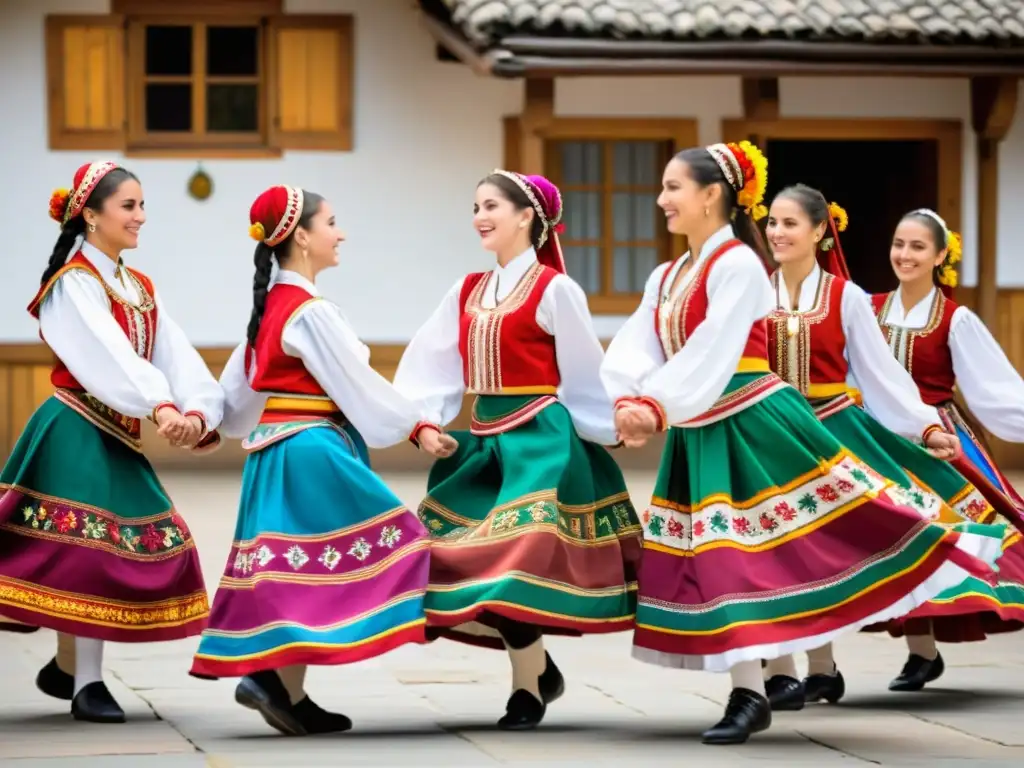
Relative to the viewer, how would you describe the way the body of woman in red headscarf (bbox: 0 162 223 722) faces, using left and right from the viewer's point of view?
facing the viewer and to the right of the viewer

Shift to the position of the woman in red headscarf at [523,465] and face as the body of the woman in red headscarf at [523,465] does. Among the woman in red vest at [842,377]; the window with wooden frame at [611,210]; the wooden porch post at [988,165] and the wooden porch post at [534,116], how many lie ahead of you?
0

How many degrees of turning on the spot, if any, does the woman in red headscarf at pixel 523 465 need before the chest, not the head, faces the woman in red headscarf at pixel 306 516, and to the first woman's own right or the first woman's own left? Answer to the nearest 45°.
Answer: approximately 45° to the first woman's own right

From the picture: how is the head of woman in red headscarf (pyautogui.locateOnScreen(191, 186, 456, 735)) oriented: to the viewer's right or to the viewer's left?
to the viewer's right

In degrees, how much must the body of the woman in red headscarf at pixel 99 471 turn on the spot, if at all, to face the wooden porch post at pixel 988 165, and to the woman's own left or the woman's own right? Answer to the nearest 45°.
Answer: approximately 90° to the woman's own left

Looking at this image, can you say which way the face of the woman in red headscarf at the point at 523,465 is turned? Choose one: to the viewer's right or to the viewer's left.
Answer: to the viewer's left

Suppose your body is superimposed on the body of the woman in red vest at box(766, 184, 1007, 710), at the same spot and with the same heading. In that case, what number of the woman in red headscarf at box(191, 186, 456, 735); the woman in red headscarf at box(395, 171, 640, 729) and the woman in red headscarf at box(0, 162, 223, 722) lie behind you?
0

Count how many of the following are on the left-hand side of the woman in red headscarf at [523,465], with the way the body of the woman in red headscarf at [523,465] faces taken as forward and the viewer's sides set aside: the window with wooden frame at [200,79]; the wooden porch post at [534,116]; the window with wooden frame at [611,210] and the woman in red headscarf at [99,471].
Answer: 0

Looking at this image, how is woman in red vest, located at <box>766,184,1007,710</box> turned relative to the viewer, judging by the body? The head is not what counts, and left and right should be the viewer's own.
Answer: facing the viewer and to the left of the viewer

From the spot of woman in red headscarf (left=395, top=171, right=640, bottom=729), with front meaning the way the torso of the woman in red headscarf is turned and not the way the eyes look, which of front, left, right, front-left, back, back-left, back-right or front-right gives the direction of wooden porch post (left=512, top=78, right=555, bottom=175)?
back-right

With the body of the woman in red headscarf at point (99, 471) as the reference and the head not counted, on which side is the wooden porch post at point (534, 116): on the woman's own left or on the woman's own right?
on the woman's own left

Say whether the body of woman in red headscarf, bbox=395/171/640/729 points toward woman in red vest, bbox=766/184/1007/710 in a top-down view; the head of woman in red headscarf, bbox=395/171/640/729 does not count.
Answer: no

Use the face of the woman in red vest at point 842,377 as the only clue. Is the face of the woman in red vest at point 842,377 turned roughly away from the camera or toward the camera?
toward the camera

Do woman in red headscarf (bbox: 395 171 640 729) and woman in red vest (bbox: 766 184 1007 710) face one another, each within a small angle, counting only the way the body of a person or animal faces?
no

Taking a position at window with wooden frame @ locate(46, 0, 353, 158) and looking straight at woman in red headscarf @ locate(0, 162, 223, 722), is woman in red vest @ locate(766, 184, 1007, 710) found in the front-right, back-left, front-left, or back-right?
front-left

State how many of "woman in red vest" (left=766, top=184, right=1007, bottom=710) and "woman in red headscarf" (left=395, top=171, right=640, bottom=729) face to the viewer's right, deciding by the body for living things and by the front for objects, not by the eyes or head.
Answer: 0

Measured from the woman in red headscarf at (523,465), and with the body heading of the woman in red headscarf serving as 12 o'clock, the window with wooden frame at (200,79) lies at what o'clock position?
The window with wooden frame is roughly at 4 o'clock from the woman in red headscarf.

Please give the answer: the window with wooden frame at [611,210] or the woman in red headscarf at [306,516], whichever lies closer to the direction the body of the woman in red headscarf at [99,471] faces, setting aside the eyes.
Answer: the woman in red headscarf

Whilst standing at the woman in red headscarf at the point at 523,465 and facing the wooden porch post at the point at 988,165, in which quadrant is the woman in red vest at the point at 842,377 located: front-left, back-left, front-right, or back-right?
front-right

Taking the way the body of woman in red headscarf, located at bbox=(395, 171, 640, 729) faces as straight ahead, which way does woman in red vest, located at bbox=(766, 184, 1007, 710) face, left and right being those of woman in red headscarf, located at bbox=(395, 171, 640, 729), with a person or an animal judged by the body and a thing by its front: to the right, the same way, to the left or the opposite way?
the same way

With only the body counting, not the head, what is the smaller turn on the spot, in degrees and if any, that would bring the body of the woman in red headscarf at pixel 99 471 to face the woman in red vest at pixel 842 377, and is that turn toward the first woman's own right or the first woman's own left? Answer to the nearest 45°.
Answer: approximately 45° to the first woman's own left

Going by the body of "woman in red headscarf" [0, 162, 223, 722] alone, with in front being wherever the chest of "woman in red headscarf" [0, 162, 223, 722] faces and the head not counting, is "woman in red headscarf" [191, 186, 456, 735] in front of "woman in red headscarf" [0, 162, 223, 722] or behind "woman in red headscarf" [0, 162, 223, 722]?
in front
